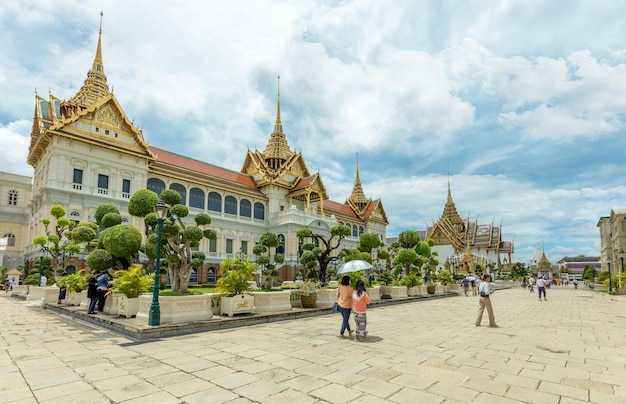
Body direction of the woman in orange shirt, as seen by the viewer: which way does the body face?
away from the camera

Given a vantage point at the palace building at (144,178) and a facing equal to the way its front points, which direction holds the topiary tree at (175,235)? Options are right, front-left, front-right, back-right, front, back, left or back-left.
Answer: front-right

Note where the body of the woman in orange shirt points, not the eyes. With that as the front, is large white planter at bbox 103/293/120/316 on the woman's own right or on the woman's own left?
on the woman's own left

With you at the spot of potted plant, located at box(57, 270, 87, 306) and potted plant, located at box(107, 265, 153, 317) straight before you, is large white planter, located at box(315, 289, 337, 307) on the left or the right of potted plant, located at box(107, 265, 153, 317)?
left

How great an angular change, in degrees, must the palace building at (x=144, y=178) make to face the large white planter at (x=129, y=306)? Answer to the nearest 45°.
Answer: approximately 45° to its right

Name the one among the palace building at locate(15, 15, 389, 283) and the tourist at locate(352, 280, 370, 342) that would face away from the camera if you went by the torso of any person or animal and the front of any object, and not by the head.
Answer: the tourist

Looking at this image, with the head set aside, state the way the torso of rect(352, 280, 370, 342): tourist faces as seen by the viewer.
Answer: away from the camera

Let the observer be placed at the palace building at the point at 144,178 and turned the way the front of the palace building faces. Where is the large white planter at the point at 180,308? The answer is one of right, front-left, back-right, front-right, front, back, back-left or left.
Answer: front-right
